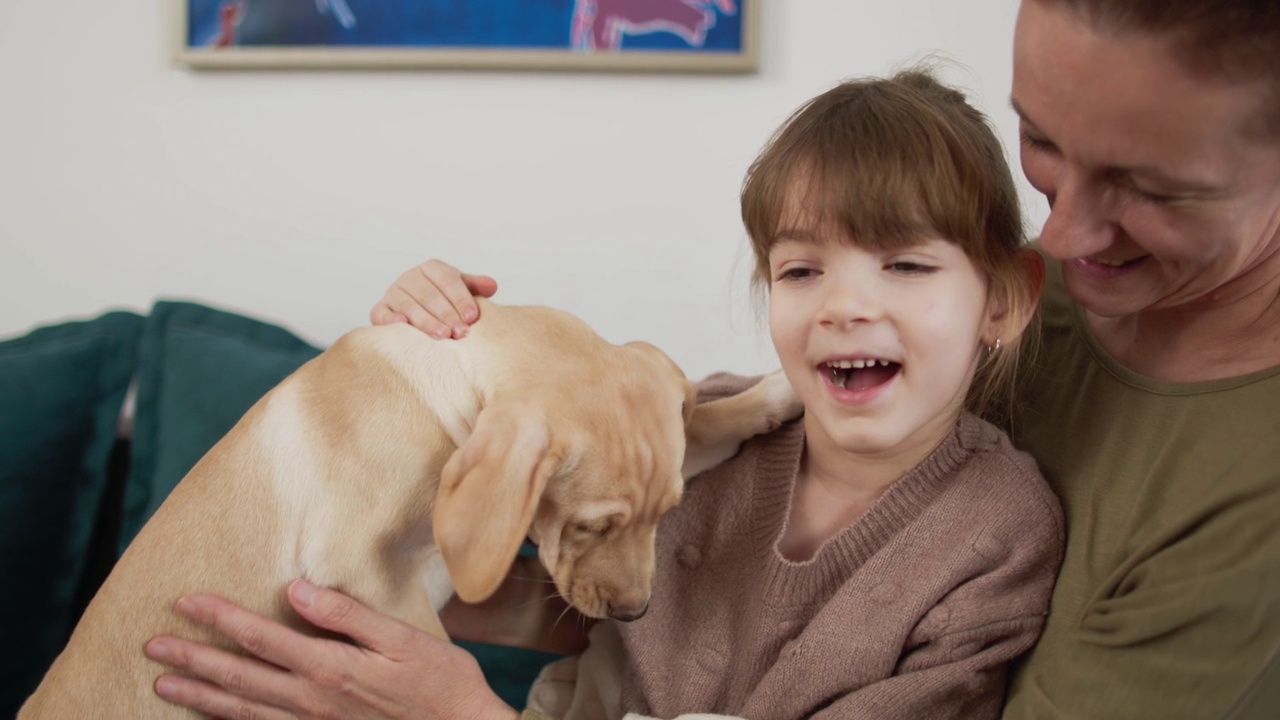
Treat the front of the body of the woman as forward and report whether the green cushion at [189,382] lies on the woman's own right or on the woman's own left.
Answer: on the woman's own right

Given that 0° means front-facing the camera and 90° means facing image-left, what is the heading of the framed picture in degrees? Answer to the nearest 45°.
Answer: approximately 0°

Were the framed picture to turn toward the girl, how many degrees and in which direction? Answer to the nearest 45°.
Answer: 0° — it already faces them

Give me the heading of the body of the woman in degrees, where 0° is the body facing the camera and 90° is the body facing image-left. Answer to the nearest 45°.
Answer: approximately 45°

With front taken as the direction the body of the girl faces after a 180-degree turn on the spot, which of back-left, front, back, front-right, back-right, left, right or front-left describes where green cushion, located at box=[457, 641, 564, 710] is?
left

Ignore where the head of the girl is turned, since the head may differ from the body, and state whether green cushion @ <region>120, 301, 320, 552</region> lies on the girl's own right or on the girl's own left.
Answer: on the girl's own right
